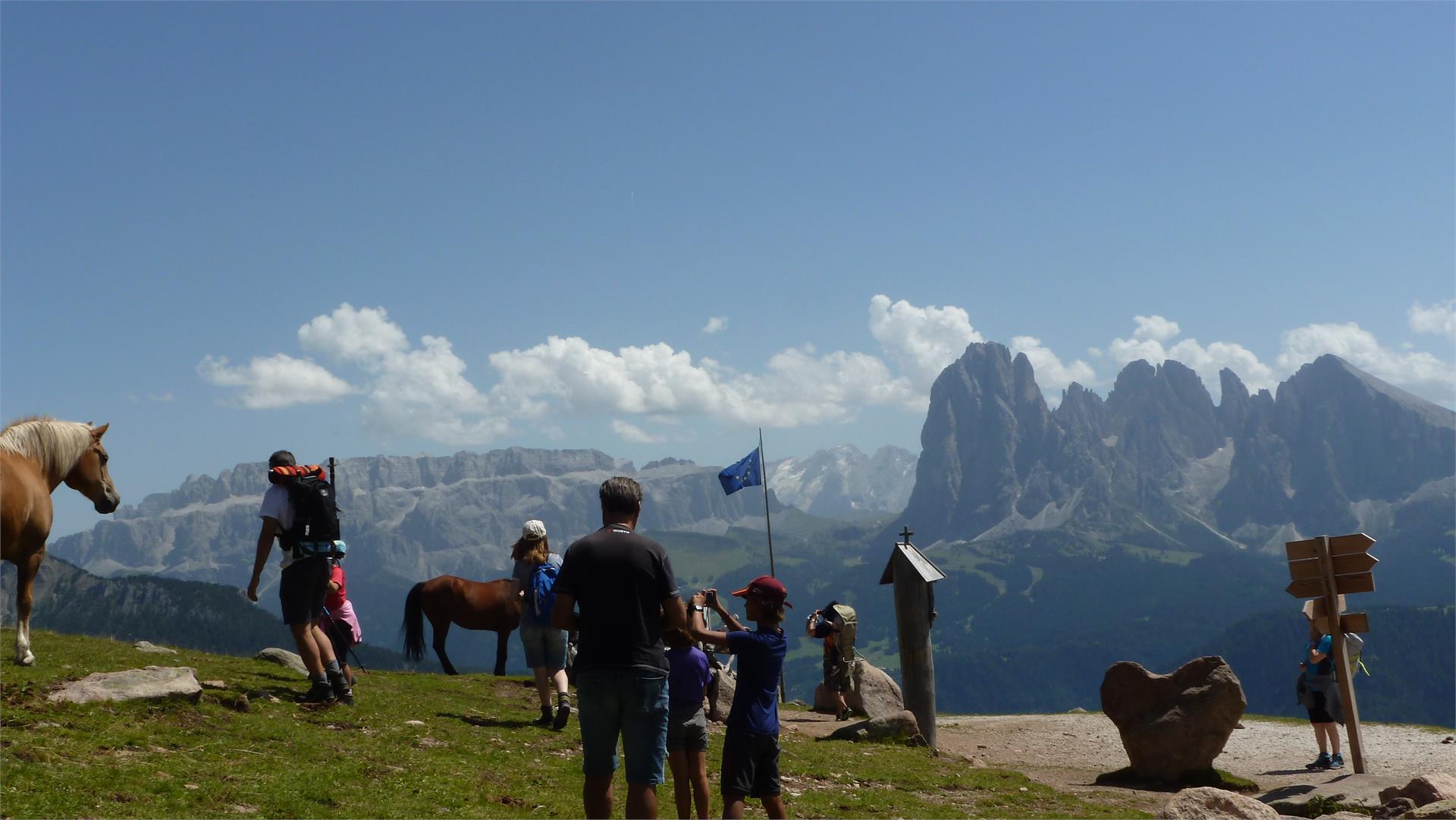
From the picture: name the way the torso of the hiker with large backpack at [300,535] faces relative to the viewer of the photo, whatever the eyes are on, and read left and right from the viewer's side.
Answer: facing away from the viewer and to the left of the viewer

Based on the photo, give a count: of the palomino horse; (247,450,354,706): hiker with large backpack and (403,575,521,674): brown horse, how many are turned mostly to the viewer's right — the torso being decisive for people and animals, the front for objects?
2

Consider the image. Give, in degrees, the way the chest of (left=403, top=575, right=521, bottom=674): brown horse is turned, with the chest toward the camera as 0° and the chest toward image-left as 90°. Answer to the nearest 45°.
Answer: approximately 270°

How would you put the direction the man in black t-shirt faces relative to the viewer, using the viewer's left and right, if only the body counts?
facing away from the viewer

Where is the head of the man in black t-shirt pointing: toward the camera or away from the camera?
away from the camera

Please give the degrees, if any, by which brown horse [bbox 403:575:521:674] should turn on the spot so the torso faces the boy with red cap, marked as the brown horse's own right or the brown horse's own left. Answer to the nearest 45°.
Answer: approximately 90° to the brown horse's own right

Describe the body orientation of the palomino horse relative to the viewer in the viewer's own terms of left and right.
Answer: facing to the right of the viewer

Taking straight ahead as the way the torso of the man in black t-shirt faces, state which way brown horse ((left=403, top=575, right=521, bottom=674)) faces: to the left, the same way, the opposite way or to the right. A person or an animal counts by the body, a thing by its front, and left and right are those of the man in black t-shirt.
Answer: to the right

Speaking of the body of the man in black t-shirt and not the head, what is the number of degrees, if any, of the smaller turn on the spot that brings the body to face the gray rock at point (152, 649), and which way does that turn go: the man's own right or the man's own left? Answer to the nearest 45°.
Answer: approximately 45° to the man's own left

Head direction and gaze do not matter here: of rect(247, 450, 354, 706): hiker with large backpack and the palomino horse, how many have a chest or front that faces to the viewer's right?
1

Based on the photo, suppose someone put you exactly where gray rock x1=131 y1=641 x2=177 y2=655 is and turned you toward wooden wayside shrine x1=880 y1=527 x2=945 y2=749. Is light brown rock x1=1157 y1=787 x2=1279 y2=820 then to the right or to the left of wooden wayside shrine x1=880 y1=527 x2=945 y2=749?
right
